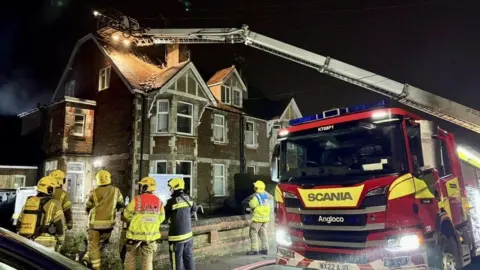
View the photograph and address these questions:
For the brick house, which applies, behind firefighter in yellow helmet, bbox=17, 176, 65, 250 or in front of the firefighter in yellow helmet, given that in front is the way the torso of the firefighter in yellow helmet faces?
in front

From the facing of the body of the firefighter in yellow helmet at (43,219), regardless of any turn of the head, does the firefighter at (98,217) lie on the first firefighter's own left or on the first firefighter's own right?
on the first firefighter's own right

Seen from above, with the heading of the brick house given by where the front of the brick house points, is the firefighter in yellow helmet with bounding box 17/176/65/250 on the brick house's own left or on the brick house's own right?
on the brick house's own right

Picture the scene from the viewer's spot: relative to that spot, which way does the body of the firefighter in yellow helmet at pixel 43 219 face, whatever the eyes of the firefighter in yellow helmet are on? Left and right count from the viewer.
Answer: facing away from the viewer and to the right of the viewer

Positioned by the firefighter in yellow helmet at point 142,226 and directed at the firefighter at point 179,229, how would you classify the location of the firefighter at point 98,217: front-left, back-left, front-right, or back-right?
back-left

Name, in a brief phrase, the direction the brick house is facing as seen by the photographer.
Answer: facing the viewer and to the right of the viewer

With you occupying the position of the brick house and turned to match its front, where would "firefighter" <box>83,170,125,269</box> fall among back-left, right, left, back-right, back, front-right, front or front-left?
front-right

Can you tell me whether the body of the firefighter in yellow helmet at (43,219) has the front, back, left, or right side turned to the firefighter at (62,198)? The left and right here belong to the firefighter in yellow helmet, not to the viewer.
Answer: front

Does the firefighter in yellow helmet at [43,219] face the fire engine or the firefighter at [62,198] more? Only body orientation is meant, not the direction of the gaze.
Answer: the firefighter

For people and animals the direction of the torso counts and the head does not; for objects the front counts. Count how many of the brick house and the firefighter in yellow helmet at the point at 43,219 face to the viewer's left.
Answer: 0

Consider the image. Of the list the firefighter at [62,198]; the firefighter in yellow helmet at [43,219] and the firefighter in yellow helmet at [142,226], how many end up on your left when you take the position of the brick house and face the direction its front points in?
0

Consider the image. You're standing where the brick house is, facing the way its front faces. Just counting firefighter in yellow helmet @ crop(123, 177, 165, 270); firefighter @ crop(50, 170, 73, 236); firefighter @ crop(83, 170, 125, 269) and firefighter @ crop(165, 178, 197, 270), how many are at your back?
0
